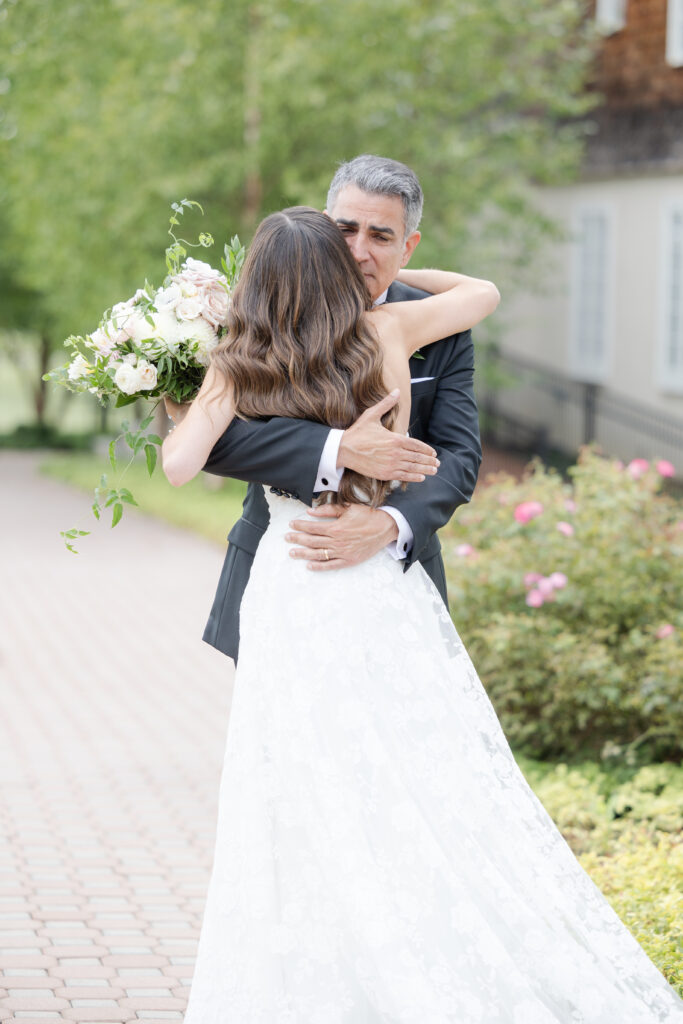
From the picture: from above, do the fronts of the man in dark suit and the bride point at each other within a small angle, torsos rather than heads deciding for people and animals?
yes

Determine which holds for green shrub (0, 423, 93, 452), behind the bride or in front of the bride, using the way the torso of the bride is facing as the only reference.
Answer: in front

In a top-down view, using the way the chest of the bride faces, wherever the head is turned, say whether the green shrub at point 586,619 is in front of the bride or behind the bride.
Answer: in front

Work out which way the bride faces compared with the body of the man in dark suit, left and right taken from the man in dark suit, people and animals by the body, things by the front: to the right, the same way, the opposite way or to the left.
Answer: the opposite way

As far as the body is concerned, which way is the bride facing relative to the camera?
away from the camera

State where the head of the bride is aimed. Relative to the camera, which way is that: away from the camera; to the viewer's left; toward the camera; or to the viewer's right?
away from the camera

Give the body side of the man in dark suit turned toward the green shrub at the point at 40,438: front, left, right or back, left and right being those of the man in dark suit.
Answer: back
